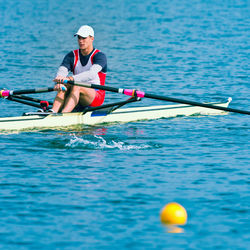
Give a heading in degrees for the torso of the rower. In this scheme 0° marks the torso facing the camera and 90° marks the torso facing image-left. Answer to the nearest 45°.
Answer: approximately 45°
